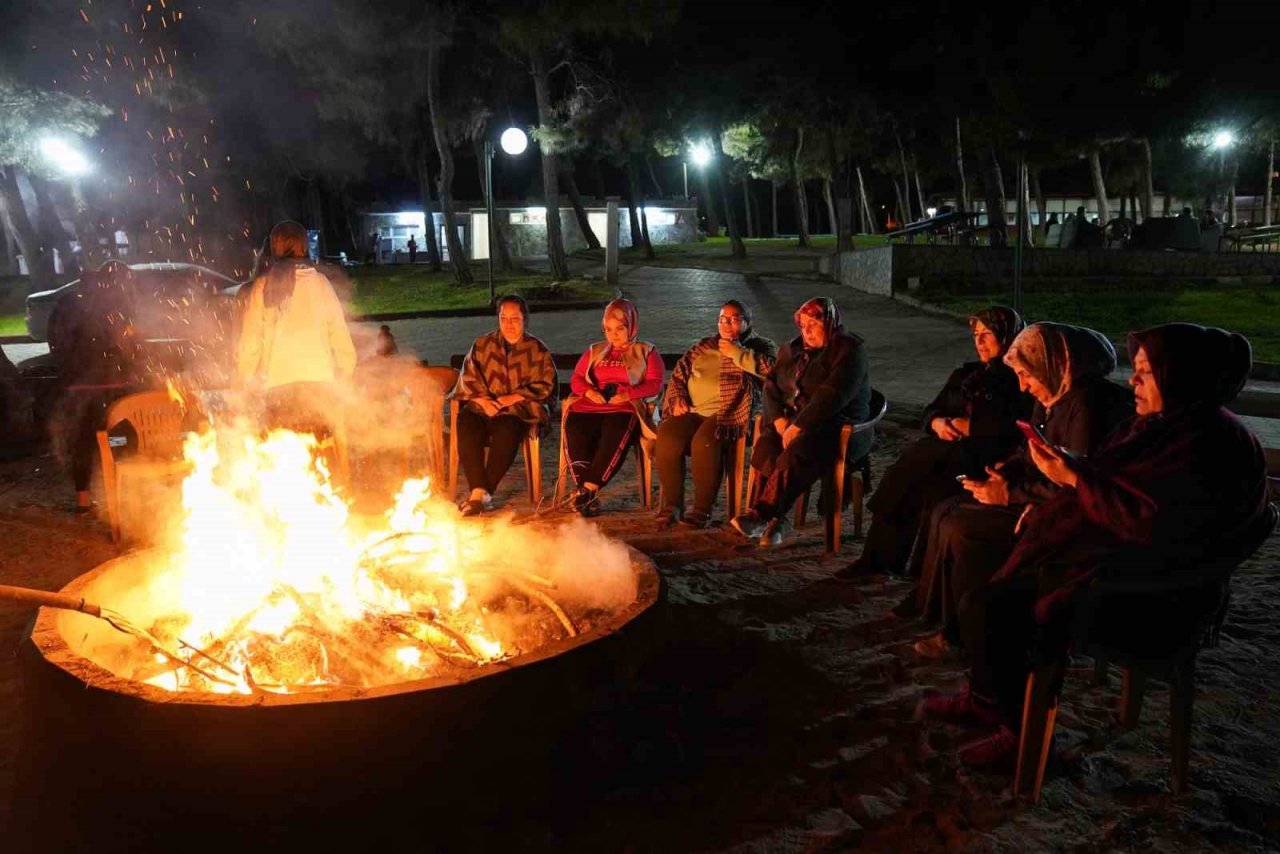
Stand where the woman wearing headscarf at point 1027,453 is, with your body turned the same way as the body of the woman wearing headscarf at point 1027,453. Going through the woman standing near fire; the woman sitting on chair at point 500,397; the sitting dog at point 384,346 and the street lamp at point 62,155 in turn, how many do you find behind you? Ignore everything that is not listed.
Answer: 0

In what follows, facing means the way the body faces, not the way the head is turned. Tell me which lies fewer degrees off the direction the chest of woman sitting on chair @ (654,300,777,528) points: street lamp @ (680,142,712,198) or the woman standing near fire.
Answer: the woman standing near fire

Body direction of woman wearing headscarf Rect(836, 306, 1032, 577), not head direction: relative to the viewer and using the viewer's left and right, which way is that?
facing the viewer and to the left of the viewer

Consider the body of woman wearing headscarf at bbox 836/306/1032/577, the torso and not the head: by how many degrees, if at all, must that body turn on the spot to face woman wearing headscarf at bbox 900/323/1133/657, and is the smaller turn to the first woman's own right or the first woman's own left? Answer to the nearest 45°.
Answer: approximately 45° to the first woman's own left

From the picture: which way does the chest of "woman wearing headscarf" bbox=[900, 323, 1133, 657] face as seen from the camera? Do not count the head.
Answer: to the viewer's left

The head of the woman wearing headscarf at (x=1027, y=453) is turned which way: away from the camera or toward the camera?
toward the camera

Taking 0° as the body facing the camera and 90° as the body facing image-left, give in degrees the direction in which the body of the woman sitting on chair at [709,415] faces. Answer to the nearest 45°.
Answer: approximately 45°

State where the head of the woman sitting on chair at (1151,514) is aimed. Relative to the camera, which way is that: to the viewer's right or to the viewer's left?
to the viewer's left

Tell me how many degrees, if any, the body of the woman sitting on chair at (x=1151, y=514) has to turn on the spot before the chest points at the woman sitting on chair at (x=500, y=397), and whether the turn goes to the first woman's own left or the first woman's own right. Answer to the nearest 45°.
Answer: approximately 45° to the first woman's own right

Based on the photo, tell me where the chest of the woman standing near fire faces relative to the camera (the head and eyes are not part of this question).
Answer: away from the camera

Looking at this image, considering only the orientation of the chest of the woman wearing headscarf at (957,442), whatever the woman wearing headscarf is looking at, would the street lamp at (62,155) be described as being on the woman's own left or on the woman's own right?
on the woman's own right

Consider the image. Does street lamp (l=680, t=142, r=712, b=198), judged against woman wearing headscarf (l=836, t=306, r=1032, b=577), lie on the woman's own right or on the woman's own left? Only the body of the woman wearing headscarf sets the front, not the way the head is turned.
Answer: on the woman's own right

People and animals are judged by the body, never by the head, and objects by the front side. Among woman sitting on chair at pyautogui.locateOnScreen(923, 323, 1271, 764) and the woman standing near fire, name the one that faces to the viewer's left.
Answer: the woman sitting on chair

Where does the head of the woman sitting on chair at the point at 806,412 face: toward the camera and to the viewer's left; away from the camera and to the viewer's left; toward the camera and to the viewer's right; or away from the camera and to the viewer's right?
toward the camera and to the viewer's left

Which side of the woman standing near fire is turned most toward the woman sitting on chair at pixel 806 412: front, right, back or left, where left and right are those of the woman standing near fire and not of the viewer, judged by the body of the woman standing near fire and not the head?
right
